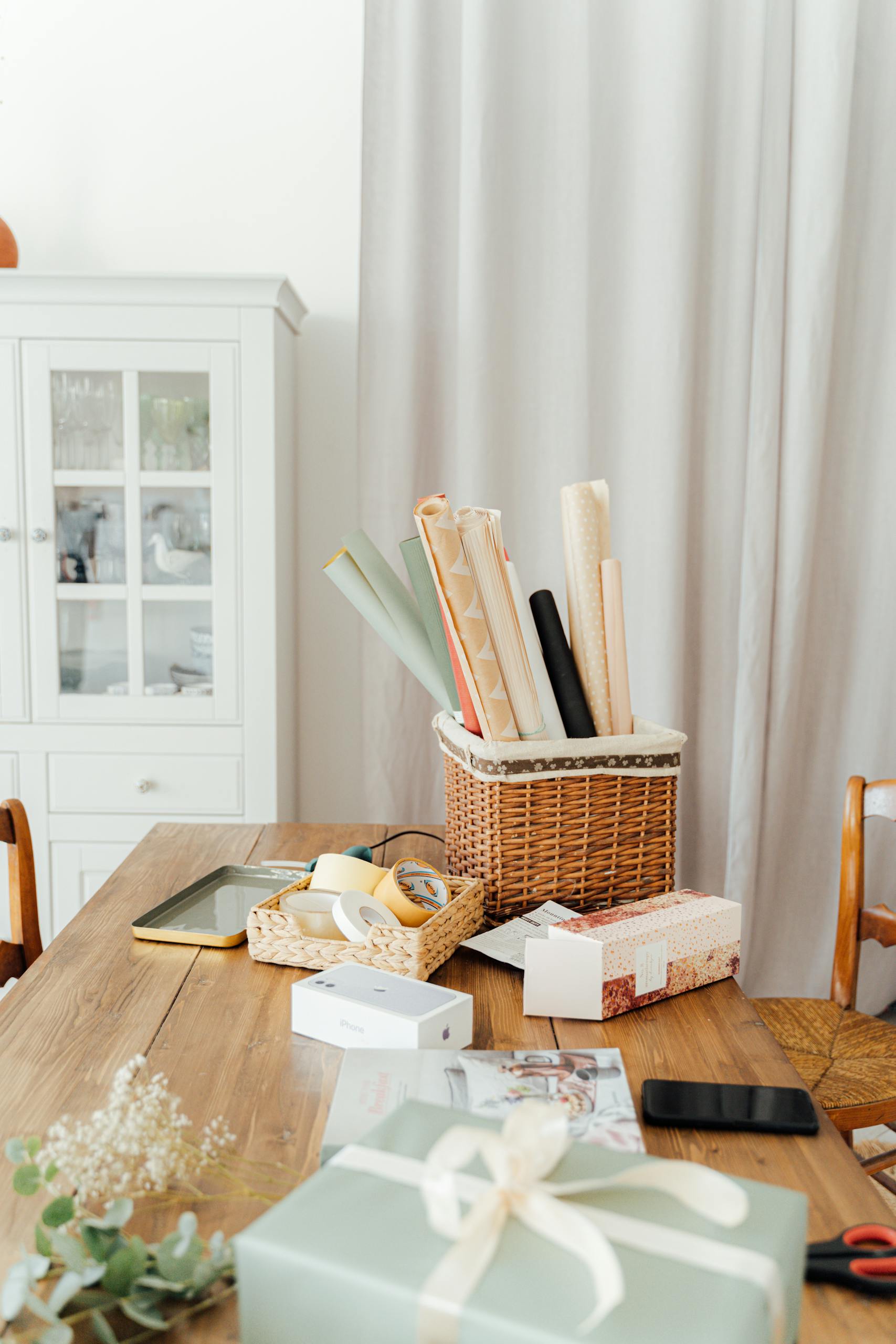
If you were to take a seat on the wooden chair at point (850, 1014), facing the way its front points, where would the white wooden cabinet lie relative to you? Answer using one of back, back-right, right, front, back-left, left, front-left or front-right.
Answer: front-right

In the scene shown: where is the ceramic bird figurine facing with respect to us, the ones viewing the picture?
facing to the left of the viewer

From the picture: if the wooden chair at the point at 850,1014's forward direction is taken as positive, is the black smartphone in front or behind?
in front

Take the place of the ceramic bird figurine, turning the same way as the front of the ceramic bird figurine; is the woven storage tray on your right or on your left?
on your left

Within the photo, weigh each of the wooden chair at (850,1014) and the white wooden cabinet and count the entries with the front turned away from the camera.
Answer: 0

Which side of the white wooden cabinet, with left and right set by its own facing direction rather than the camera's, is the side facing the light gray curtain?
left

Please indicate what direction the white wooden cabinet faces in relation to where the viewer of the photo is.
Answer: facing the viewer

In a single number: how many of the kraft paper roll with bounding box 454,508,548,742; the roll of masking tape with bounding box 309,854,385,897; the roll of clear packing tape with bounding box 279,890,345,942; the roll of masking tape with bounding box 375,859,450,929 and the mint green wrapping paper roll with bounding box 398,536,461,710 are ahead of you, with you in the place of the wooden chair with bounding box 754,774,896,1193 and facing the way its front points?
5

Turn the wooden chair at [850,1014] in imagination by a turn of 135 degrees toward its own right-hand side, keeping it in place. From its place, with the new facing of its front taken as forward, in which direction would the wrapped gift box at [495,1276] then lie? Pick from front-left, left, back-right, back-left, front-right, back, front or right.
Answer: back

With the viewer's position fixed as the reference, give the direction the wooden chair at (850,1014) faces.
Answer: facing the viewer and to the left of the viewer

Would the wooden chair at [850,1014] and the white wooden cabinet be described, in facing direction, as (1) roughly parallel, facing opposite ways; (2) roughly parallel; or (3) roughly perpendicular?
roughly perpendicular

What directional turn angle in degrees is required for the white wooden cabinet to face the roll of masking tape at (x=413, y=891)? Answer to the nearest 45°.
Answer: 0° — it already faces it

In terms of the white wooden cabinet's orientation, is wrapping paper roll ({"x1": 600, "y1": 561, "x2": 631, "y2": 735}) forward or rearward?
forward

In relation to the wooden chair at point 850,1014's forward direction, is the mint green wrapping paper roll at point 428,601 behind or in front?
in front

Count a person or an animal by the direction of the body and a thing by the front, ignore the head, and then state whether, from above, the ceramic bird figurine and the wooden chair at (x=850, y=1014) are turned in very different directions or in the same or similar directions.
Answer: same or similar directions

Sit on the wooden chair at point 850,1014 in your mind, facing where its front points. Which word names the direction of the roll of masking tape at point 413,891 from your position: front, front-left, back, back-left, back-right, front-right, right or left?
front
